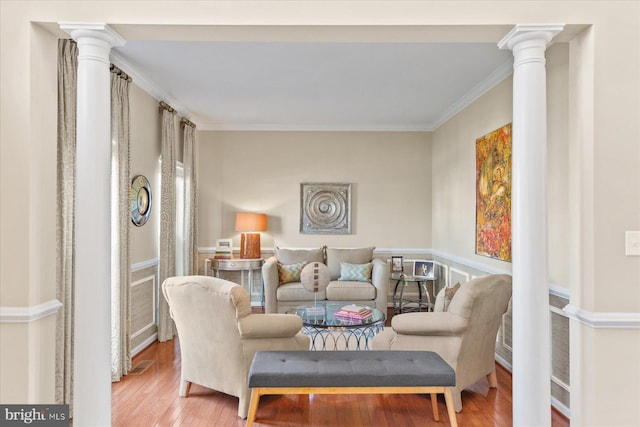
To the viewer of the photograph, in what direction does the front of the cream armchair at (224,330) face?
facing away from the viewer and to the right of the viewer

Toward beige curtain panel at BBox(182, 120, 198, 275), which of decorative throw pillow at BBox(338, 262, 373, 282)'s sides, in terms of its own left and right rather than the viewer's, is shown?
right

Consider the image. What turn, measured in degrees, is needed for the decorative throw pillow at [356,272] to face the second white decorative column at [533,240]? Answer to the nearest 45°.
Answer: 0° — it already faces it

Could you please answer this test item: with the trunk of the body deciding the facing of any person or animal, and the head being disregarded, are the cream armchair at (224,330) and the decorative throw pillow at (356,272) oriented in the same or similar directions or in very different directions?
very different directions

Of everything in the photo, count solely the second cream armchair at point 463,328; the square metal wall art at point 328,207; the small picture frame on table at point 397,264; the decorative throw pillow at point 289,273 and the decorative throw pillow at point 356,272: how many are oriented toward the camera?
4

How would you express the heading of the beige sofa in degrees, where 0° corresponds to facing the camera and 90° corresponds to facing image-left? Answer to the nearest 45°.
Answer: approximately 0°

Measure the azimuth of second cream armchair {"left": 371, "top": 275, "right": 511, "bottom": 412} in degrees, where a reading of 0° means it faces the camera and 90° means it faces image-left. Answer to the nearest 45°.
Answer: approximately 135°

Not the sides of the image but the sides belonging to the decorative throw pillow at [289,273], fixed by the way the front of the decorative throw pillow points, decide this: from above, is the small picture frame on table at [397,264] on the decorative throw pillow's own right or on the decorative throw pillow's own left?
on the decorative throw pillow's own left

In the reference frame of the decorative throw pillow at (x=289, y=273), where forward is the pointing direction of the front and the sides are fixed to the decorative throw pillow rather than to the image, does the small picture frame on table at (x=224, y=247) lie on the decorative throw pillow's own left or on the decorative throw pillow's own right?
on the decorative throw pillow's own right

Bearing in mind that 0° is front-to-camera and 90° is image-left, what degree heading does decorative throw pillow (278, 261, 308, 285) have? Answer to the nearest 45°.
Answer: approximately 0°
